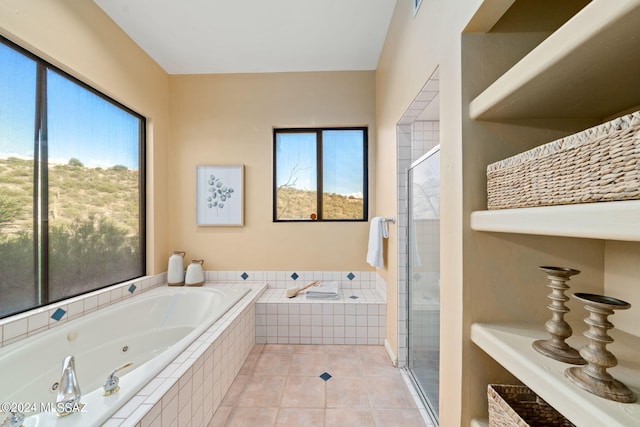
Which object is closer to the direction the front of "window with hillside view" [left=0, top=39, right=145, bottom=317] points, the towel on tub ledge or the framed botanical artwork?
the towel on tub ledge

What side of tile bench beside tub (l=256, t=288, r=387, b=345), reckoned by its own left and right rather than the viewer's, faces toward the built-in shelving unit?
front

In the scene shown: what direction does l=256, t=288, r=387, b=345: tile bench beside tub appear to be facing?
toward the camera

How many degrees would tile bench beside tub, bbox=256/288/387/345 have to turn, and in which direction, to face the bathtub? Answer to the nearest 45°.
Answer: approximately 45° to its right

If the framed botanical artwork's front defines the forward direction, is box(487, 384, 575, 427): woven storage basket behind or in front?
in front

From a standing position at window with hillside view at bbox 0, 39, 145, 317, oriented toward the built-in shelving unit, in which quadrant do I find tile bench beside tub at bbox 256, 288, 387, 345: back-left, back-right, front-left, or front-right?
front-left

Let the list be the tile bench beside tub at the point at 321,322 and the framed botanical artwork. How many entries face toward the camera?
2

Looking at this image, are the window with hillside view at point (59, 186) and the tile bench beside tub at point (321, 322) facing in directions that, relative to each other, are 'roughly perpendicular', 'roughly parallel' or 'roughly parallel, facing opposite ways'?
roughly perpendicular

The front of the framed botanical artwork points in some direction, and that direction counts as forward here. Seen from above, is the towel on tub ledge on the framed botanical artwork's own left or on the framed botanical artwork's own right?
on the framed botanical artwork's own left

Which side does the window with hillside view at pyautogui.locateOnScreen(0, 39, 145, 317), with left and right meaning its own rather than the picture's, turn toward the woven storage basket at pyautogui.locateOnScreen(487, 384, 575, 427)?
front

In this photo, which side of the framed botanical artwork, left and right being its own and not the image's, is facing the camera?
front

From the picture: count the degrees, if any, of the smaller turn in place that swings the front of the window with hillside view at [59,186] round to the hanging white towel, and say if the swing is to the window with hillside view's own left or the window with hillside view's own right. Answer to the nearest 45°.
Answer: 0° — it already faces it

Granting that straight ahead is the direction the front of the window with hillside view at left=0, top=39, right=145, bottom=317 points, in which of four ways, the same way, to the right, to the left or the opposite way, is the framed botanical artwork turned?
to the right

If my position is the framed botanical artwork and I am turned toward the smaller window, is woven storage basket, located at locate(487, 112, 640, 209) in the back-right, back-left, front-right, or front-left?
front-right

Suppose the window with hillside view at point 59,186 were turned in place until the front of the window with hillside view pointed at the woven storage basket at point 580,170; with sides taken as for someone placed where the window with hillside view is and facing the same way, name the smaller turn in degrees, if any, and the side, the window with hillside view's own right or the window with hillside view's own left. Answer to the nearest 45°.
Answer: approximately 45° to the window with hillside view's own right

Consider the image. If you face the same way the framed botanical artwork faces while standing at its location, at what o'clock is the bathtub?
The bathtub is roughly at 1 o'clock from the framed botanical artwork.

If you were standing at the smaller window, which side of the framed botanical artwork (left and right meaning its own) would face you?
left
